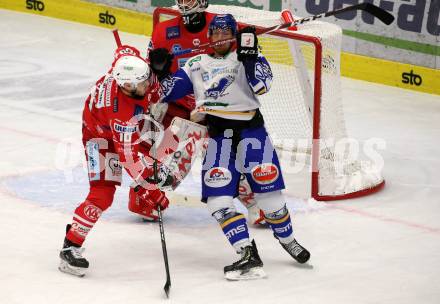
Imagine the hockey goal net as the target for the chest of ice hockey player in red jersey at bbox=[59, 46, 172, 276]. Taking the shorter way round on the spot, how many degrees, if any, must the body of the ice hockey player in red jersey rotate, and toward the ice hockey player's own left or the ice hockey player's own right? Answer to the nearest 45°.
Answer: approximately 90° to the ice hockey player's own left

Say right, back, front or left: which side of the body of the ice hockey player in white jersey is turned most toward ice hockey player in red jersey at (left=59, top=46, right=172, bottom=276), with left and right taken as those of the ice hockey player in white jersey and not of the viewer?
right

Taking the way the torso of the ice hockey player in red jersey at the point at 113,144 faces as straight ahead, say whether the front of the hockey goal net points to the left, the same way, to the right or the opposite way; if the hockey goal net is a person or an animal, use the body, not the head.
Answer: to the right

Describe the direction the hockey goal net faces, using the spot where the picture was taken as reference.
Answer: facing the viewer and to the left of the viewer

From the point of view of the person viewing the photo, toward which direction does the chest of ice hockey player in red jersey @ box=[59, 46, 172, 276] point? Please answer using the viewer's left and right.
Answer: facing the viewer and to the right of the viewer

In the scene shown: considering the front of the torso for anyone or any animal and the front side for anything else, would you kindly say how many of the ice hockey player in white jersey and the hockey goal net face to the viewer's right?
0

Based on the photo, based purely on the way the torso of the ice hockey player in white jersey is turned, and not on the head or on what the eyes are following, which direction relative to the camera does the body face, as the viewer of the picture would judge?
toward the camera

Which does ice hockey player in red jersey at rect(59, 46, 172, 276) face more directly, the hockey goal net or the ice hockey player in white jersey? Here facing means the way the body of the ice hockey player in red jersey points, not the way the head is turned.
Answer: the ice hockey player in white jersey

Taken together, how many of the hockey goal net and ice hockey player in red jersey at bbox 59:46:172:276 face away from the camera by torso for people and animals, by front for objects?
0

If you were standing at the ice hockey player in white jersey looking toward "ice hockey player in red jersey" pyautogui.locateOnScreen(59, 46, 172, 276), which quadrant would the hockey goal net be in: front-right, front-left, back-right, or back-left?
back-right

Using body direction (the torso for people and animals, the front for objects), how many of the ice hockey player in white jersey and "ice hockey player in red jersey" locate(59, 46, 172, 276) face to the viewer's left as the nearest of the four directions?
0

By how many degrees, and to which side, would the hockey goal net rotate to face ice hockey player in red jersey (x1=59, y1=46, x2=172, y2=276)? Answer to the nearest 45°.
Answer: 0° — it already faces them
